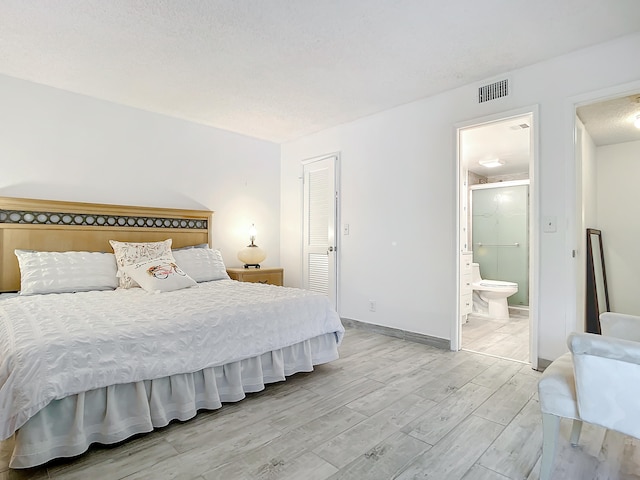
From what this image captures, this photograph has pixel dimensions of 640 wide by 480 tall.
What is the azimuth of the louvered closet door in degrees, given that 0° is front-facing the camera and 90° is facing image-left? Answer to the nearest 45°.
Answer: approximately 45°

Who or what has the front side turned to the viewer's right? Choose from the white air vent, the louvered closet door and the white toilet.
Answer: the white toilet

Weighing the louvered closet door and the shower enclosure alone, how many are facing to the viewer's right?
0

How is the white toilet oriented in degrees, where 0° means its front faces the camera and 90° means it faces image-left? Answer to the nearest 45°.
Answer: approximately 270°

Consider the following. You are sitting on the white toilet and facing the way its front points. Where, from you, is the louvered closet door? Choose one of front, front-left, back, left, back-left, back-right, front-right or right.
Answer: back-right

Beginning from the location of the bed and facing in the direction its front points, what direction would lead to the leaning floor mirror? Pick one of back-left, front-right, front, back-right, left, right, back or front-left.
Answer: front-left

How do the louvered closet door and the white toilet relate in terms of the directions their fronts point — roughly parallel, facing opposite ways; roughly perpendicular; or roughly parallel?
roughly perpendicular

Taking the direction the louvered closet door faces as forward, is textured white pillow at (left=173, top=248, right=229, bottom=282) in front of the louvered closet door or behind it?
in front

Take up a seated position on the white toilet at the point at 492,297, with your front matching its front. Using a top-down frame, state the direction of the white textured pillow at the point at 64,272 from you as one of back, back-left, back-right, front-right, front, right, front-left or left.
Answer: back-right

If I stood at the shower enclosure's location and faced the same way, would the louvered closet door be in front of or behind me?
in front

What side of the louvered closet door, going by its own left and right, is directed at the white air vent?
left

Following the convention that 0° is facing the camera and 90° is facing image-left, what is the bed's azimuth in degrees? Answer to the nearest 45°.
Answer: approximately 315°
